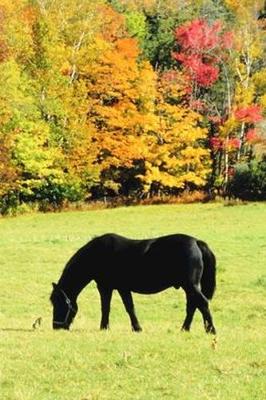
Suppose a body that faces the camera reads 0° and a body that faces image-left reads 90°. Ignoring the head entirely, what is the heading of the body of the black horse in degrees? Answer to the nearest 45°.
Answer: approximately 90°
